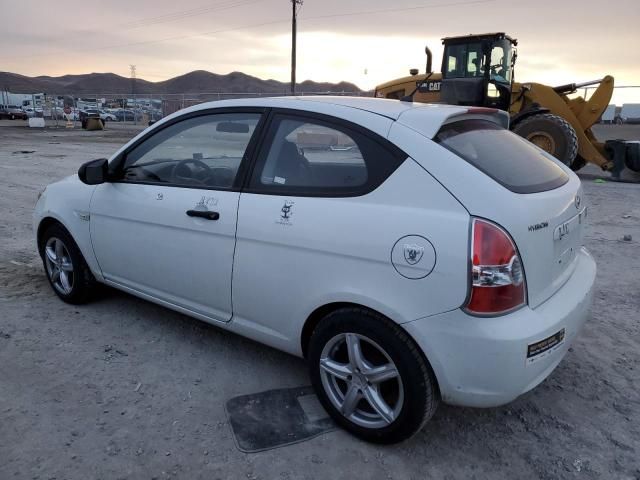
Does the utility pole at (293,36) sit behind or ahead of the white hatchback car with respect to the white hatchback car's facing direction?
ahead

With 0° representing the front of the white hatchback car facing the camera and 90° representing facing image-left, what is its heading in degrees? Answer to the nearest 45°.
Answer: approximately 135°

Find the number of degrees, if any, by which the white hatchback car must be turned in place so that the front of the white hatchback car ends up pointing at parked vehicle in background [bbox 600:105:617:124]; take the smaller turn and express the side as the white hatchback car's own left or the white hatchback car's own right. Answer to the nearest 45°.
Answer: approximately 90° to the white hatchback car's own right

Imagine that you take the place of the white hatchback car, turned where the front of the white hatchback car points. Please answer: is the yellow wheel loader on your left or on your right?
on your right

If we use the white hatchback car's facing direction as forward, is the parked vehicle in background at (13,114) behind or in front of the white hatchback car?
in front

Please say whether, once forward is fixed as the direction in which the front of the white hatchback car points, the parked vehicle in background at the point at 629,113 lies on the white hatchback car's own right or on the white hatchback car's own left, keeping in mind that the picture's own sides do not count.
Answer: on the white hatchback car's own right

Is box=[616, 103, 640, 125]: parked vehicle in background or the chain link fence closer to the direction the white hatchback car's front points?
the chain link fence

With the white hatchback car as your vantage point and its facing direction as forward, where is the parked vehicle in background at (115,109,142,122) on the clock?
The parked vehicle in background is roughly at 1 o'clock from the white hatchback car.
